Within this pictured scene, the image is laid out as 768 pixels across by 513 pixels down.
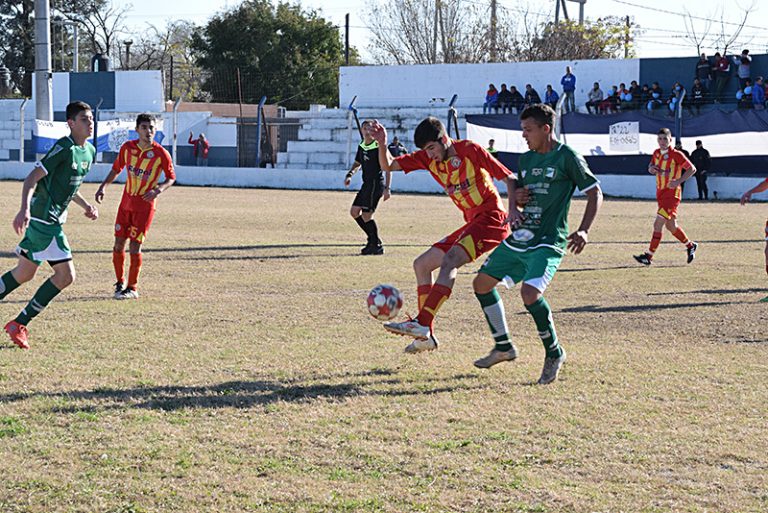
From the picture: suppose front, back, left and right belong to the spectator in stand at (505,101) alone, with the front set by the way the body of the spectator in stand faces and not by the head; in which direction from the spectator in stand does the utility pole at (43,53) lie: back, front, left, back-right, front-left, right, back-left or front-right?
right

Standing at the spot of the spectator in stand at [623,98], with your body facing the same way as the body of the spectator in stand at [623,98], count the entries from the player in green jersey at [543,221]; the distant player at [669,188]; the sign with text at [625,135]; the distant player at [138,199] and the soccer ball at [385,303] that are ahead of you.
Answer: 5

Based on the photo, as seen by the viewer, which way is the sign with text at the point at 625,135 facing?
toward the camera

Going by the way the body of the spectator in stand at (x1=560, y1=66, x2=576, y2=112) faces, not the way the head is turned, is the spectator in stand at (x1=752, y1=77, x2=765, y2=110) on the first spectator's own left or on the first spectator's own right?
on the first spectator's own left

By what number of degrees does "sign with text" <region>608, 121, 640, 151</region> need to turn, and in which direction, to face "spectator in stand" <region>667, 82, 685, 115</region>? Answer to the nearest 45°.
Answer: approximately 135° to its left

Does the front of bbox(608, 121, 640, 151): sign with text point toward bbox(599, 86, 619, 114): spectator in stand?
no

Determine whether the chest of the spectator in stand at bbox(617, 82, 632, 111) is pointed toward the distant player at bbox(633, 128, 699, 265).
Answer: yes

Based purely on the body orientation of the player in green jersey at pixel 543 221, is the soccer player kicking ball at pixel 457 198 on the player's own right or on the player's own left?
on the player's own right

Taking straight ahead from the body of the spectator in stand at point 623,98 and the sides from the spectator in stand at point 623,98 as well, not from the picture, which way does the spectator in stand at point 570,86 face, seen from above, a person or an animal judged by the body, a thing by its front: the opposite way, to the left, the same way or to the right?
the same way

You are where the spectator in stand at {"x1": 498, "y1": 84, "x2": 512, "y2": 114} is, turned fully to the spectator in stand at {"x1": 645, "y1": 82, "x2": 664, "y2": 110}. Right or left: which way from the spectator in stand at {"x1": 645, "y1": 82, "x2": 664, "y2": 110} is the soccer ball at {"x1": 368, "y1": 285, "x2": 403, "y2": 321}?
right

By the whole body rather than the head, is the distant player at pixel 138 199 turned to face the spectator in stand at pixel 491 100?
no

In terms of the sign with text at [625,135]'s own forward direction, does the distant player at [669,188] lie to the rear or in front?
in front

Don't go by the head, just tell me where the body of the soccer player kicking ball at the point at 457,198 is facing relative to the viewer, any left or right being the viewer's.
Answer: facing the viewer and to the left of the viewer

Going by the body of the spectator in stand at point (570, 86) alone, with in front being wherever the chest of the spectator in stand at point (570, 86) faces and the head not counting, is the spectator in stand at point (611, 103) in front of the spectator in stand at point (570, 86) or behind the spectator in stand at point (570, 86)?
in front

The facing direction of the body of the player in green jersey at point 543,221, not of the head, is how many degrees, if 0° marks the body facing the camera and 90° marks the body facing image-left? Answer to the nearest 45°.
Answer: approximately 45°

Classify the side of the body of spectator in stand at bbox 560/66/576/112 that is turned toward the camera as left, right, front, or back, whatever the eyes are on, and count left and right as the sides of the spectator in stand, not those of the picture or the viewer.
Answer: front

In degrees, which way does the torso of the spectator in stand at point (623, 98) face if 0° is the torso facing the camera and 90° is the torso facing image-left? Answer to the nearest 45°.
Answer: approximately 0°

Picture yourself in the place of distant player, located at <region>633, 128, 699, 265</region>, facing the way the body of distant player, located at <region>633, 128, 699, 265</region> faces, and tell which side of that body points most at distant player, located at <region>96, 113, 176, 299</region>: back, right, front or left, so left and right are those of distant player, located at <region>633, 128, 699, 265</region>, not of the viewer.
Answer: front

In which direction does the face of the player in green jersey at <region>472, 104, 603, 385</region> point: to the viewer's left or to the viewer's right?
to the viewer's left

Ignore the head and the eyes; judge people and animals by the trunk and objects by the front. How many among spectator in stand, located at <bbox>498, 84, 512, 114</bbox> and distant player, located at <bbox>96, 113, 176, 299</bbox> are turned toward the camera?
2
